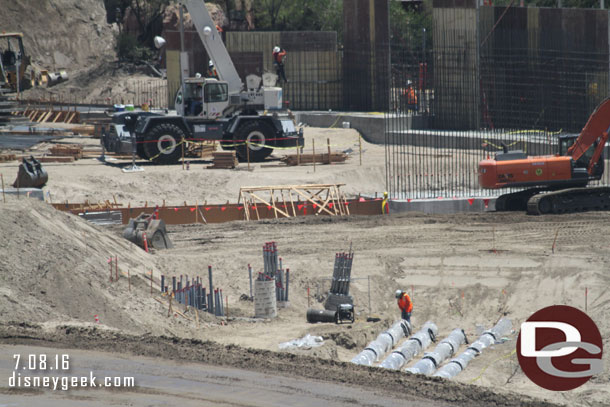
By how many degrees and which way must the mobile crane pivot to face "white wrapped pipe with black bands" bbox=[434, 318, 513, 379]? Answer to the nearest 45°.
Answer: approximately 90° to its left

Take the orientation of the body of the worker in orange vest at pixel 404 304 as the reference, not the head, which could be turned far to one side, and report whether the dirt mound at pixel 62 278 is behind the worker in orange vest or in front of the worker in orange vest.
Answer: in front

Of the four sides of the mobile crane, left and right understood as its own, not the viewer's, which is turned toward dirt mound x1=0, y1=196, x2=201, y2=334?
left

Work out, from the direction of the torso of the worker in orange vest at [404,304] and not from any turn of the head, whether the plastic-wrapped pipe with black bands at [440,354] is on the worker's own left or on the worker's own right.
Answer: on the worker's own left

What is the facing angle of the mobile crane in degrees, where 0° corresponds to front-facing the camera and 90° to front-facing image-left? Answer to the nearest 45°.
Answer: approximately 90°

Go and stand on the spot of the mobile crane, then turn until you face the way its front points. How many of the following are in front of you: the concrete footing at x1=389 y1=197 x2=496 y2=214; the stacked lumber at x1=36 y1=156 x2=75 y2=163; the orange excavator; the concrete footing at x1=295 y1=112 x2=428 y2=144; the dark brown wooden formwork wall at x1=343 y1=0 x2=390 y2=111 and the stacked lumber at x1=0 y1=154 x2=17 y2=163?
2

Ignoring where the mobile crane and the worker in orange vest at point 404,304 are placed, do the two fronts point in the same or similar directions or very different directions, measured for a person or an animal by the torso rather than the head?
same or similar directions

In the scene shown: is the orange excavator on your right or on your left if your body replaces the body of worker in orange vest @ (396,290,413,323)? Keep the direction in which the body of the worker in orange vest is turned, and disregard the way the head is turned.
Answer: on your right

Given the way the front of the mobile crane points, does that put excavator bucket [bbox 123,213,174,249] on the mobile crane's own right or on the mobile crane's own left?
on the mobile crane's own left

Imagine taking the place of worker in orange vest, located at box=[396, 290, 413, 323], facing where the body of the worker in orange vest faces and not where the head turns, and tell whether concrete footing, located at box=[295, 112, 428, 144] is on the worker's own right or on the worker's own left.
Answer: on the worker's own right

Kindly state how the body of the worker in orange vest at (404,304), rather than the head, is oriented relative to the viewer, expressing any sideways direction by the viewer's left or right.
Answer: facing to the left of the viewer

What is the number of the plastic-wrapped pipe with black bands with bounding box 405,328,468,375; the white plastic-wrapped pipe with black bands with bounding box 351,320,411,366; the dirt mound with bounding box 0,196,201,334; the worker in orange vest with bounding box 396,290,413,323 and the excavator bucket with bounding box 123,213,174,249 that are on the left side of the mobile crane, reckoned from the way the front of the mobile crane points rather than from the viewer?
5
